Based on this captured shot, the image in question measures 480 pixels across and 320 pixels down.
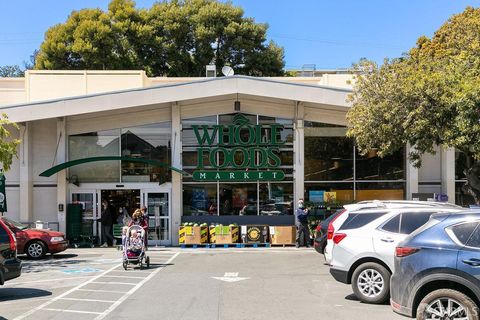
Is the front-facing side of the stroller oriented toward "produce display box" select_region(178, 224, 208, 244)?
no

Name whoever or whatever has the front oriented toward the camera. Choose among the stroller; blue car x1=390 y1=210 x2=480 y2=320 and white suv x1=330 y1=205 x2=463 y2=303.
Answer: the stroller

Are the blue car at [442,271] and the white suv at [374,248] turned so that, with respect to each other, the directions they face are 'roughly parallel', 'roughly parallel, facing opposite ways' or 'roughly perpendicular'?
roughly parallel

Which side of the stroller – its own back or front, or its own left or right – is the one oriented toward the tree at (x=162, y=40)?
back

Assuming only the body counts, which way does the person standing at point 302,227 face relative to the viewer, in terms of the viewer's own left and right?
facing the viewer

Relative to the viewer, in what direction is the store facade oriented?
toward the camera

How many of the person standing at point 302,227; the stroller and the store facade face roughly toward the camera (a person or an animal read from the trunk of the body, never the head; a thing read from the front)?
3

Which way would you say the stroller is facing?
toward the camera

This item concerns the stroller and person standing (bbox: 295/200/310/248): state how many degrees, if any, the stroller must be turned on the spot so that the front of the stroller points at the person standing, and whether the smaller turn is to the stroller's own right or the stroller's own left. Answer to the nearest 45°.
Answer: approximately 135° to the stroller's own left

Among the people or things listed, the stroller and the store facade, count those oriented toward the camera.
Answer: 2

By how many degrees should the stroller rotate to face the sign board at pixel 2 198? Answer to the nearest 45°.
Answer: approximately 135° to its right
